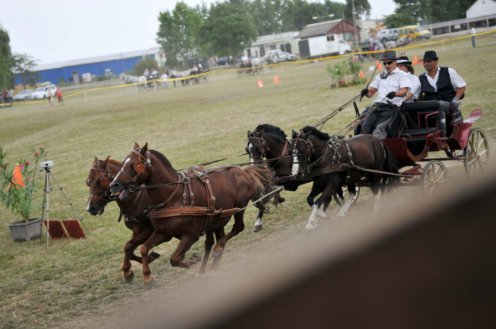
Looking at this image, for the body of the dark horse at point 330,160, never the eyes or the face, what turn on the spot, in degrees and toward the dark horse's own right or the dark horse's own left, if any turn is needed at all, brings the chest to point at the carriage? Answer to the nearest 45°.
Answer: approximately 180°

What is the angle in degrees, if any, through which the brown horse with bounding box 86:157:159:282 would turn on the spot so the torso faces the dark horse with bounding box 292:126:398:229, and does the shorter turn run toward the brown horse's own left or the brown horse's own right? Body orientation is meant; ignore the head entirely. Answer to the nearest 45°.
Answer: approximately 135° to the brown horse's own left

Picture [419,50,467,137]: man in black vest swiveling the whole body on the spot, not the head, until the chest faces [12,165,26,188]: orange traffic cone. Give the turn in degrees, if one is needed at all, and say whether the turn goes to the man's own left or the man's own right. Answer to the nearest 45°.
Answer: approximately 45° to the man's own right

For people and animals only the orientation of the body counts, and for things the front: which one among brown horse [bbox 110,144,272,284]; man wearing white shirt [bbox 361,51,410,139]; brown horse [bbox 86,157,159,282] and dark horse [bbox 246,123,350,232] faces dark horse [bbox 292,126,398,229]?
the man wearing white shirt

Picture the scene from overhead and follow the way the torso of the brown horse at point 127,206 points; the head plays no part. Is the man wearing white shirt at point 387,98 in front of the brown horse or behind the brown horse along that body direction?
behind

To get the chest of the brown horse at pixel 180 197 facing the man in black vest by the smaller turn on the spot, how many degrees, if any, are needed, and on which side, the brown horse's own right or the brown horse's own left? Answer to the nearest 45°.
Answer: approximately 180°

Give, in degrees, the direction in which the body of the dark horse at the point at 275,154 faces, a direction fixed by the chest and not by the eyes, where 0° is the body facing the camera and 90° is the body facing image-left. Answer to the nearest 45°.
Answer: approximately 45°

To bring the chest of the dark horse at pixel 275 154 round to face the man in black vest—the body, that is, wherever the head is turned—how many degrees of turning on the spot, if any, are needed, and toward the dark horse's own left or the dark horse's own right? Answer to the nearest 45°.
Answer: approximately 180°

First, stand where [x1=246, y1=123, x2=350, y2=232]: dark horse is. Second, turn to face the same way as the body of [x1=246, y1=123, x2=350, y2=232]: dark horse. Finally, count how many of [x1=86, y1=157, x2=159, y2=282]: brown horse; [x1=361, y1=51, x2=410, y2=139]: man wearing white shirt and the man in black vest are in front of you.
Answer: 1

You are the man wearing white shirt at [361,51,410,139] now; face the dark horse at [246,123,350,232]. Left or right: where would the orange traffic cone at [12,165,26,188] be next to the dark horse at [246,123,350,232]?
right

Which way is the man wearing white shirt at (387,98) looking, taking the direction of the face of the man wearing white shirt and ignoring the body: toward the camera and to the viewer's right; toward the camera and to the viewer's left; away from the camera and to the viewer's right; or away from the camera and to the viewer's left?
toward the camera and to the viewer's left

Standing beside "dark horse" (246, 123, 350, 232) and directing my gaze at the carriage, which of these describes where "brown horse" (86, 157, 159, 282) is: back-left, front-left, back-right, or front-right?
back-right

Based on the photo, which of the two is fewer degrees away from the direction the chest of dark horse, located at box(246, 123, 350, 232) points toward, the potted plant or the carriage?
the potted plant

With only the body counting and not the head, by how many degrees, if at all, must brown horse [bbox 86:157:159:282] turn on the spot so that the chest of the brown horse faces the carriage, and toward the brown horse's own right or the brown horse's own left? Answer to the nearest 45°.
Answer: approximately 135° to the brown horse's own left

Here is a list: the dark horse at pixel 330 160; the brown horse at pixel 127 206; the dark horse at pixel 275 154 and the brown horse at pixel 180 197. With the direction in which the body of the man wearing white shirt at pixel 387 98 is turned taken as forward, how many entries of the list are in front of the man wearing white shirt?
4

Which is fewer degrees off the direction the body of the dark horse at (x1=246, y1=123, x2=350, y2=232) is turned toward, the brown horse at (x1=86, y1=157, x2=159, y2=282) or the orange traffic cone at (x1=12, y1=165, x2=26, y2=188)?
the brown horse
